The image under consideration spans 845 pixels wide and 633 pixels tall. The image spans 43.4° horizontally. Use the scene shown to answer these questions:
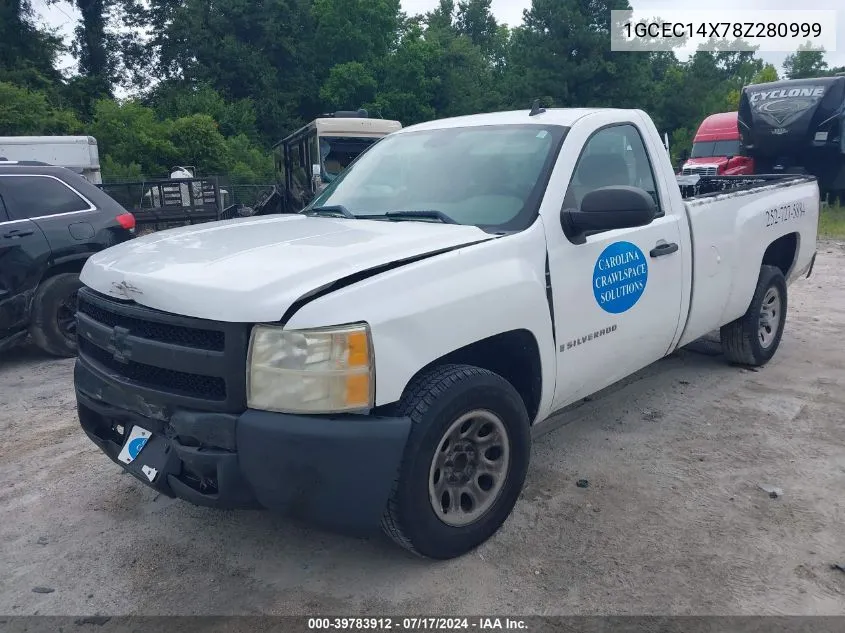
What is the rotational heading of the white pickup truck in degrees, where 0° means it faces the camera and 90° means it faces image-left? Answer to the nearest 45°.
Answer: approximately 45°

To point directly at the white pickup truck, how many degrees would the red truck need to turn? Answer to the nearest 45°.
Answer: approximately 45° to its left

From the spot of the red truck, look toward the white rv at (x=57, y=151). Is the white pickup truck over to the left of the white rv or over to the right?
left

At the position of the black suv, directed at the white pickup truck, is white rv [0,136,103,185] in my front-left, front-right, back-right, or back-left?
back-left

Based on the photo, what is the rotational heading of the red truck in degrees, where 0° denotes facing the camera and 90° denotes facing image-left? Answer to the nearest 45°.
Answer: approximately 45°

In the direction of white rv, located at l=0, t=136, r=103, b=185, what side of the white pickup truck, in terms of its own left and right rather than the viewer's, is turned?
right
